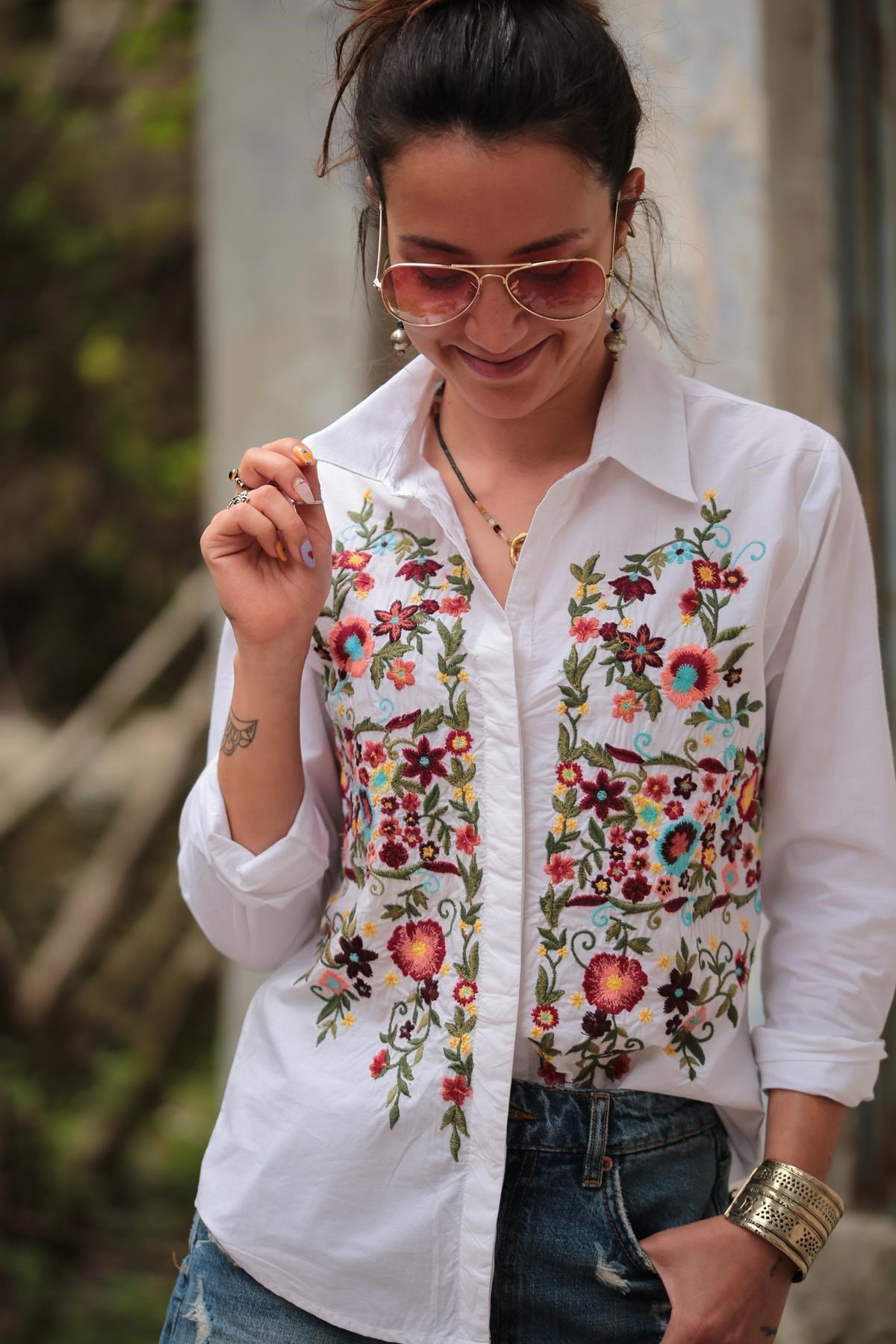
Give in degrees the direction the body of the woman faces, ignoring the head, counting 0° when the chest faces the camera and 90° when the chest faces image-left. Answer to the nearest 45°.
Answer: approximately 0°
